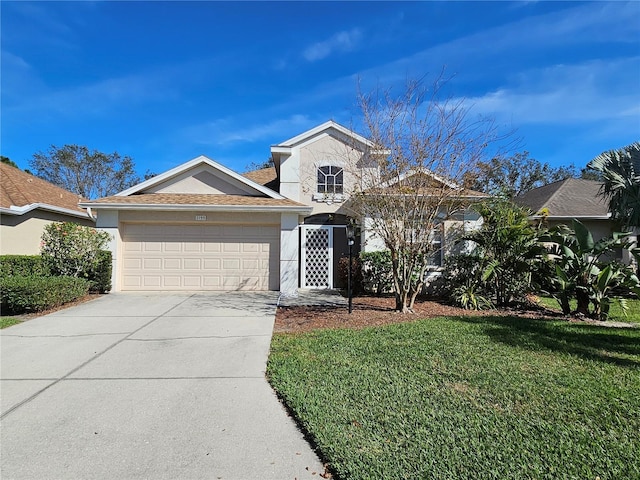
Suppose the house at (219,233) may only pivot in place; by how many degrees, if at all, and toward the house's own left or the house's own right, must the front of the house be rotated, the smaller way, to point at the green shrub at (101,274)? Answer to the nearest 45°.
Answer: approximately 90° to the house's own right

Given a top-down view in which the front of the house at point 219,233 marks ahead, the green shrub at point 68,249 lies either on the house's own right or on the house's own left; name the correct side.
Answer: on the house's own right

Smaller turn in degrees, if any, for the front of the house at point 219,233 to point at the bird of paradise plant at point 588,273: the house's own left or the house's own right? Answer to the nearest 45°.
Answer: approximately 45° to the house's own left

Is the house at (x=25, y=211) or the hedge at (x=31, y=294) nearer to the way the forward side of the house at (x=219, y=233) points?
the hedge

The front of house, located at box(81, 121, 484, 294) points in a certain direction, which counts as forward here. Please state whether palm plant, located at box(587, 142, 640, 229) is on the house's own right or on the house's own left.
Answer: on the house's own left

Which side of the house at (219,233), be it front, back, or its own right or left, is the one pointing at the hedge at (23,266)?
right

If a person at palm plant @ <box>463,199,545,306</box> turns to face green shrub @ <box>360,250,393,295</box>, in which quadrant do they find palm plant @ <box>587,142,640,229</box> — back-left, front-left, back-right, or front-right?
back-right

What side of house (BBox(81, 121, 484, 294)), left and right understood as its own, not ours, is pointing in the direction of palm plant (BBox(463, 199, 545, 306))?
left

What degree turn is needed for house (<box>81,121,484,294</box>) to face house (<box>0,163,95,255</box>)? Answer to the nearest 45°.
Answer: approximately 90° to its right

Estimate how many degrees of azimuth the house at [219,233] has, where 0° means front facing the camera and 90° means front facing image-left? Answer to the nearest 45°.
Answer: approximately 0°

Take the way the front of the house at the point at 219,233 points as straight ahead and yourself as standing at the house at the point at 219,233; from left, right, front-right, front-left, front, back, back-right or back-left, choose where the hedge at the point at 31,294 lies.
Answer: front-right

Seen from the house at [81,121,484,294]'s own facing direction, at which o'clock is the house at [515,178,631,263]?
the house at [515,178,631,263] is roughly at 9 o'clock from the house at [81,121,484,294].

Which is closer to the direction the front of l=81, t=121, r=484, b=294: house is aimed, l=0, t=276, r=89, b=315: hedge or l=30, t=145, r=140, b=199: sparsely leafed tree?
the hedge
